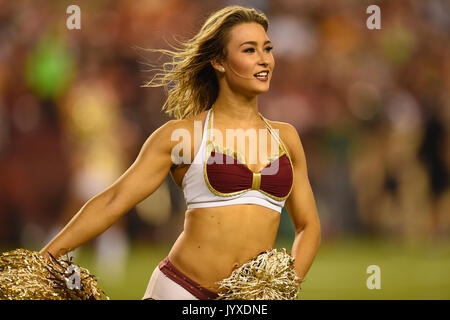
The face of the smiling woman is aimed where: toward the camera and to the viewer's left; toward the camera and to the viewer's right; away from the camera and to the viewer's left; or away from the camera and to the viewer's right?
toward the camera and to the viewer's right

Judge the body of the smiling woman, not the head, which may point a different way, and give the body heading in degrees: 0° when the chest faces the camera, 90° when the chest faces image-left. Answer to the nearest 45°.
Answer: approximately 315°
